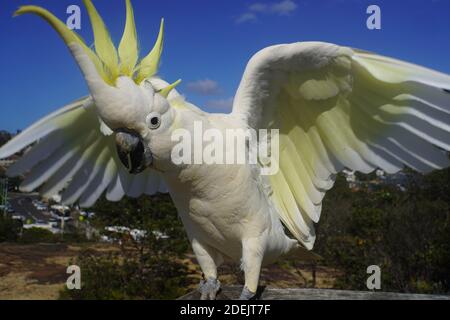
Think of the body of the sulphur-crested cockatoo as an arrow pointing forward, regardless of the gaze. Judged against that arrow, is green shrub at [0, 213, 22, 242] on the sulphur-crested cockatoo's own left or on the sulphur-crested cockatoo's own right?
on the sulphur-crested cockatoo's own right

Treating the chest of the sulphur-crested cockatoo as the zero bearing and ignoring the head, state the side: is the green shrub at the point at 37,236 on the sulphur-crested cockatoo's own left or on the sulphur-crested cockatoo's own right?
on the sulphur-crested cockatoo's own right

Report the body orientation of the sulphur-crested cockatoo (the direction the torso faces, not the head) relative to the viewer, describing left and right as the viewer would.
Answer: facing the viewer and to the left of the viewer
